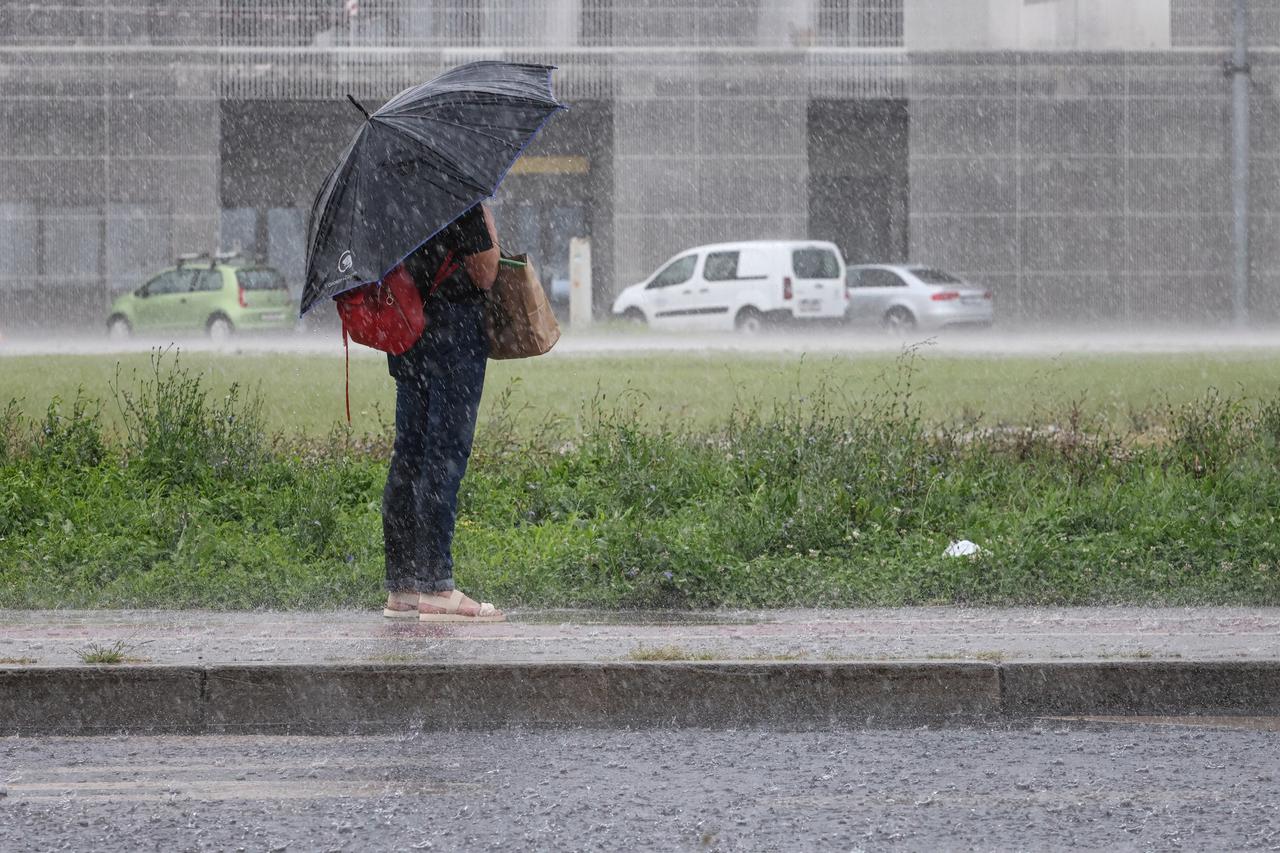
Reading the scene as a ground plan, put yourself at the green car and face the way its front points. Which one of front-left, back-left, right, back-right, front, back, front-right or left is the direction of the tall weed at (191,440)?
back-left

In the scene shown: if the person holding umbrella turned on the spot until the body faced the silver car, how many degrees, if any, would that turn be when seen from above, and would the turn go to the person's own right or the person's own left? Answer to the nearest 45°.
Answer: approximately 90° to the person's own left

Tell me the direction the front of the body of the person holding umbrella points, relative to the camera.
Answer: to the viewer's right

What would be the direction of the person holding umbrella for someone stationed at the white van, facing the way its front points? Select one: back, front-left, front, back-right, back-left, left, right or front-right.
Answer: back-left

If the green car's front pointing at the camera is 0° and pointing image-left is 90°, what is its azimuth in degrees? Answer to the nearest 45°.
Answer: approximately 135°

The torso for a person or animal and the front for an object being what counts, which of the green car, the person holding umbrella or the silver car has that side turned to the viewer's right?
the person holding umbrella

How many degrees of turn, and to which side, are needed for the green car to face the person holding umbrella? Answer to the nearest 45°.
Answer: approximately 135° to its left

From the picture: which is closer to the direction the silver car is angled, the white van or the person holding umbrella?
the white van

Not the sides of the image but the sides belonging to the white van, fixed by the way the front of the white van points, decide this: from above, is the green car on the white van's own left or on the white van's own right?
on the white van's own left

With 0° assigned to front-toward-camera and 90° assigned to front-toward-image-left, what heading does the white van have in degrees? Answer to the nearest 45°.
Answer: approximately 135°

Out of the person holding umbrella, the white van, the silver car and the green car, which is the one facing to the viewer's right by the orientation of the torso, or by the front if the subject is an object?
the person holding umbrella

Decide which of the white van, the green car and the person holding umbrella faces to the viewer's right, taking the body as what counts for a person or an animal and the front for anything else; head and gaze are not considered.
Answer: the person holding umbrella

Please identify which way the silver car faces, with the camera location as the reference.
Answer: facing away from the viewer and to the left of the viewer
